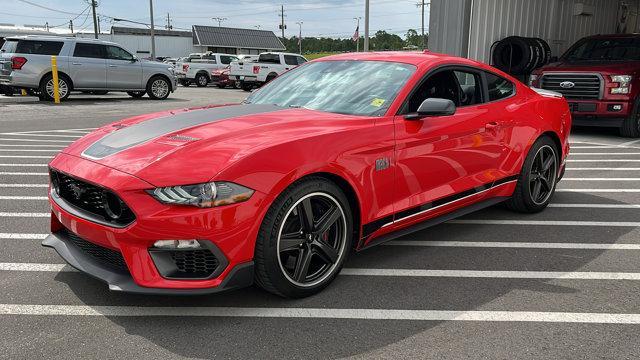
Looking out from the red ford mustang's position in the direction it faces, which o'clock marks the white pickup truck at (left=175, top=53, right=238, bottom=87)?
The white pickup truck is roughly at 4 o'clock from the red ford mustang.

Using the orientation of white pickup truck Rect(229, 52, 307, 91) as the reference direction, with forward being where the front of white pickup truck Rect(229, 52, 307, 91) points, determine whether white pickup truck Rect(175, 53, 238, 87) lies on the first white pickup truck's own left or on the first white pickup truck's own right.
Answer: on the first white pickup truck's own left

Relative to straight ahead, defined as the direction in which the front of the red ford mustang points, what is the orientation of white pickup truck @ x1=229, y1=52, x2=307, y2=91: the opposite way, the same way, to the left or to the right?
the opposite way

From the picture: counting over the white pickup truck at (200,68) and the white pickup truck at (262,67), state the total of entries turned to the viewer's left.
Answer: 0

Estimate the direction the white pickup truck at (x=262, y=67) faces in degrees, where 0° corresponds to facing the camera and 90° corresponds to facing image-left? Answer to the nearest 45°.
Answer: approximately 225°

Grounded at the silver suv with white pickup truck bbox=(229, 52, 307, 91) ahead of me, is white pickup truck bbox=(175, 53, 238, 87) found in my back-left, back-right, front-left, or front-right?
front-left

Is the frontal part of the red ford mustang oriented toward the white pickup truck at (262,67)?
no

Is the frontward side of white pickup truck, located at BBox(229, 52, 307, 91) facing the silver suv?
no

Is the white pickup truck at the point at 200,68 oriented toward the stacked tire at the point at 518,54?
no

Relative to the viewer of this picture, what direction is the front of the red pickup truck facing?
facing the viewer and to the left of the viewer

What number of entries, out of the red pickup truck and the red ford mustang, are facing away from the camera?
0

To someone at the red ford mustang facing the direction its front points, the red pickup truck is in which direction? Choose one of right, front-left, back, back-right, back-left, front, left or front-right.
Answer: back
